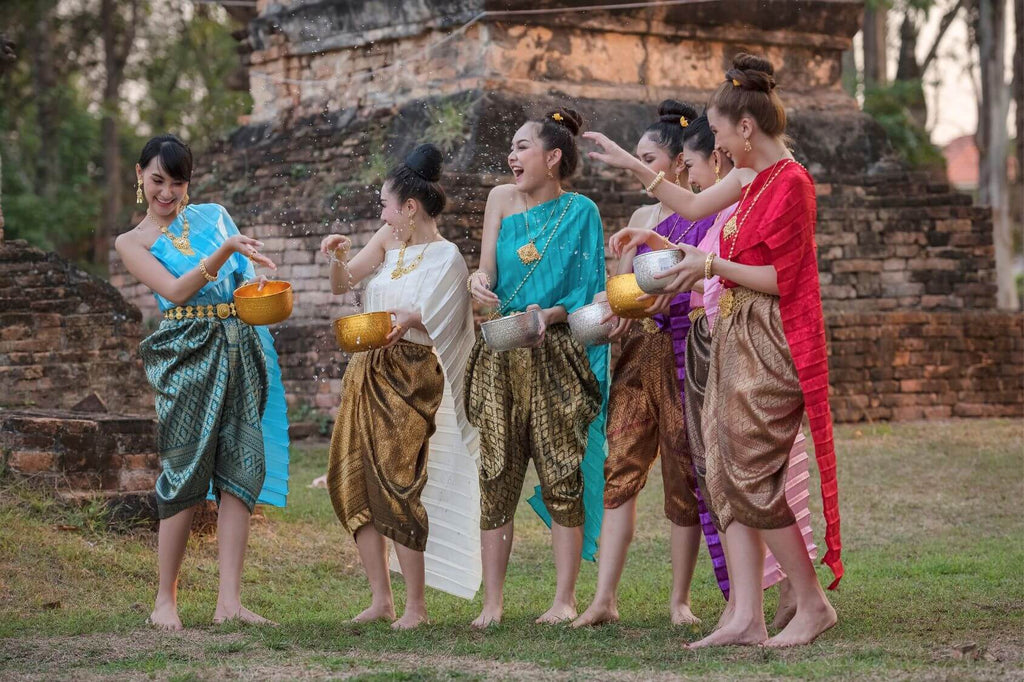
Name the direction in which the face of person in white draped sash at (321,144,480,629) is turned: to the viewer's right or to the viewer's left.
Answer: to the viewer's left

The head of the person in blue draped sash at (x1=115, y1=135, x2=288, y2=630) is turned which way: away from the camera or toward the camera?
toward the camera

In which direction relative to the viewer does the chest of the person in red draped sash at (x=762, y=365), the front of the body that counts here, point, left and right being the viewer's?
facing to the left of the viewer

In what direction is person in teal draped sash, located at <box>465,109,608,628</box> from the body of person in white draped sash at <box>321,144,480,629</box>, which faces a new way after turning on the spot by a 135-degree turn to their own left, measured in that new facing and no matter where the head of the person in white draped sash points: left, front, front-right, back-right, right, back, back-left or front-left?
front

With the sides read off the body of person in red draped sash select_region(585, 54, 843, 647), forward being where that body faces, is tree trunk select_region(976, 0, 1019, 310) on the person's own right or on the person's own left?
on the person's own right

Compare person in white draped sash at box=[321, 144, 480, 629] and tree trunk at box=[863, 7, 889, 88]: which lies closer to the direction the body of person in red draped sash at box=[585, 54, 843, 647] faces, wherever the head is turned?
the person in white draped sash

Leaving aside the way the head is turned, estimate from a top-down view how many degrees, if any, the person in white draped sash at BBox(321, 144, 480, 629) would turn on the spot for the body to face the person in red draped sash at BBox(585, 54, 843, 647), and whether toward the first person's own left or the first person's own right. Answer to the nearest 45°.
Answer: approximately 90° to the first person's own left

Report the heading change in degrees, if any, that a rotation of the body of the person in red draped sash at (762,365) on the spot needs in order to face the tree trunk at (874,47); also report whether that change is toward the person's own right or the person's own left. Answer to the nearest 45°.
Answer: approximately 90° to the person's own right

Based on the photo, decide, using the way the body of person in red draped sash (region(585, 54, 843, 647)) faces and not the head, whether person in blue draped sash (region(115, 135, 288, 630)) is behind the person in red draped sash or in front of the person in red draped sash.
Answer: in front

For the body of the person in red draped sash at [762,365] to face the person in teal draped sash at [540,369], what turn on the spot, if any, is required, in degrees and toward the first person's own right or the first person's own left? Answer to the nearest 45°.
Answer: approximately 45° to the first person's own right

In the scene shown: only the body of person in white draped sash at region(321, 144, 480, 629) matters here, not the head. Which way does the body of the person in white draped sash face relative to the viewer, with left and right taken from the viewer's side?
facing the viewer and to the left of the viewer

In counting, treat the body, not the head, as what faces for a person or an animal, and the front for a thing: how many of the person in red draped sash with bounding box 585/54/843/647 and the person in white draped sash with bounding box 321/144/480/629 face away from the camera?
0
